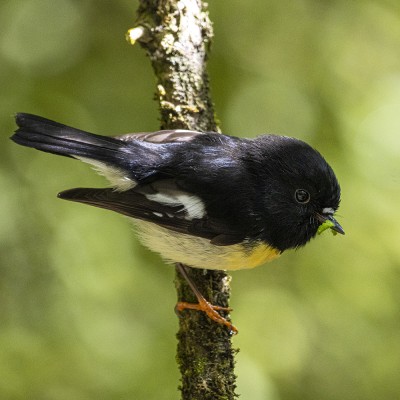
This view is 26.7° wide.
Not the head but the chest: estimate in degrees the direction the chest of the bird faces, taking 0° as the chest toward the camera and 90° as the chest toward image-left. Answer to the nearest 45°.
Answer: approximately 270°
